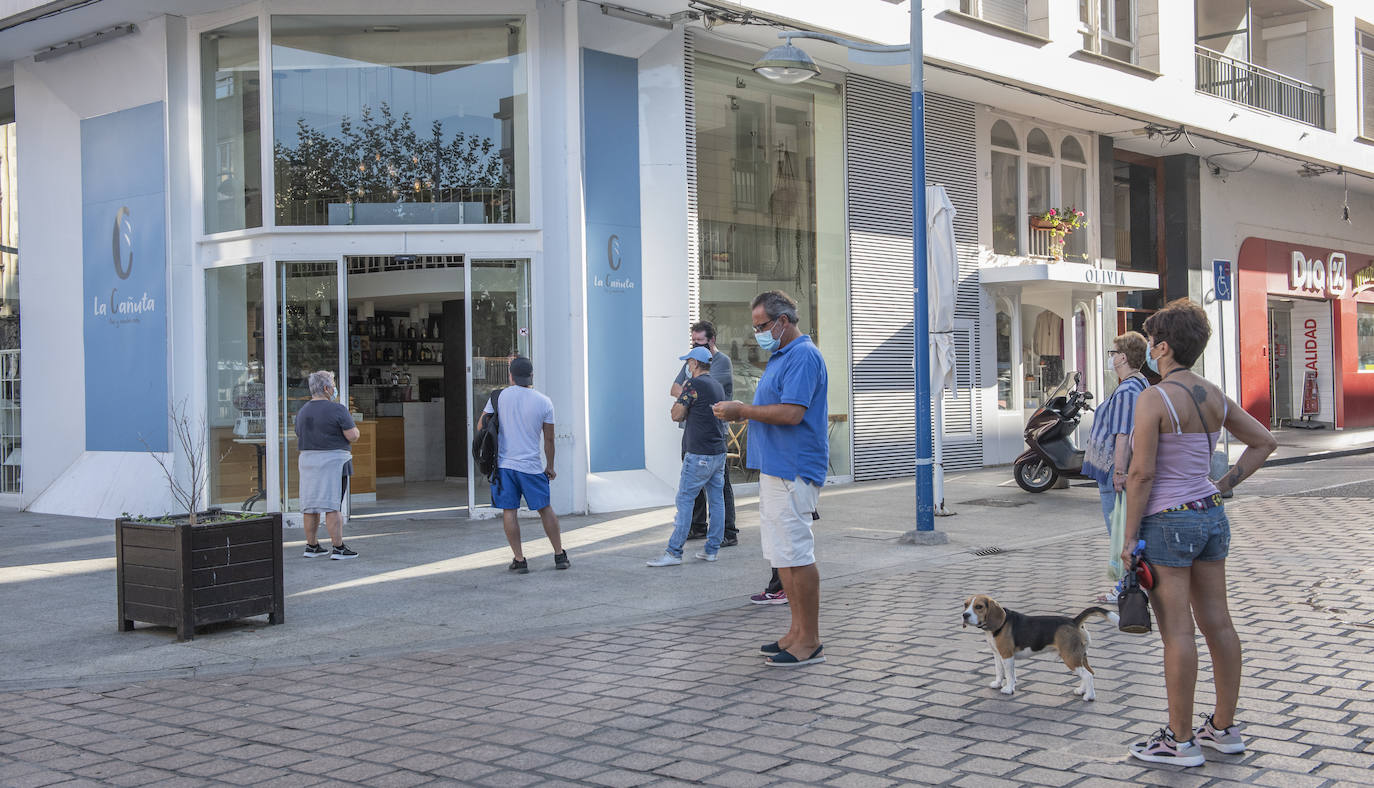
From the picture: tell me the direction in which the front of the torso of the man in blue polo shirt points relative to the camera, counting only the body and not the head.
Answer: to the viewer's left

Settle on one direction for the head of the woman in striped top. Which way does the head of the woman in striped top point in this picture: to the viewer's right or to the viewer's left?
to the viewer's left

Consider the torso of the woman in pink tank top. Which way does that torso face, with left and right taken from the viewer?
facing away from the viewer and to the left of the viewer

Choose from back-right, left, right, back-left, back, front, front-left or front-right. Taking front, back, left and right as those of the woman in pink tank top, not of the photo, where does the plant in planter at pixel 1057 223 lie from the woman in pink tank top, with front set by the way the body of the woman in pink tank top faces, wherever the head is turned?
front-right

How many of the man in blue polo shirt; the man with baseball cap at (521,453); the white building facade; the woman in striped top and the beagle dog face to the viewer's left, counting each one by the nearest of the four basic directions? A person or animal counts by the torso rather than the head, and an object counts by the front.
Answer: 3

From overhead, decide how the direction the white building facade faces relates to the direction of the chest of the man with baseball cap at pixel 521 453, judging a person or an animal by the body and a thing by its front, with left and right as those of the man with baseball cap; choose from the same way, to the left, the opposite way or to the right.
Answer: the opposite way

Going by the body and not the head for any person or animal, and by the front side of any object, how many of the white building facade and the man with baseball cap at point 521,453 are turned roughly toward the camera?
1

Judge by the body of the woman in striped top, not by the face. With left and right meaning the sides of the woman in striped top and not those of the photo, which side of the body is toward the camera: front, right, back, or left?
left

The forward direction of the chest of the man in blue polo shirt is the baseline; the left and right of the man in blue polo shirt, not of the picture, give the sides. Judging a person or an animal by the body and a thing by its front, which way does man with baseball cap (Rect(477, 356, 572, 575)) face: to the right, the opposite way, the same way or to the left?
to the right

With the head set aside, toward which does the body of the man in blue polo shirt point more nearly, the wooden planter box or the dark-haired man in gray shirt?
the wooden planter box

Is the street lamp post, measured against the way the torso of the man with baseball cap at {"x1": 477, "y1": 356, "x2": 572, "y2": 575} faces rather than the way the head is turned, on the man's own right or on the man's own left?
on the man's own right

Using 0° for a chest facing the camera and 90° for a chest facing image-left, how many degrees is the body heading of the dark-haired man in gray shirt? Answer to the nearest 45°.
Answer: approximately 45°

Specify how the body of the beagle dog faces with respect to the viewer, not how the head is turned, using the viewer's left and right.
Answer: facing to the left of the viewer
